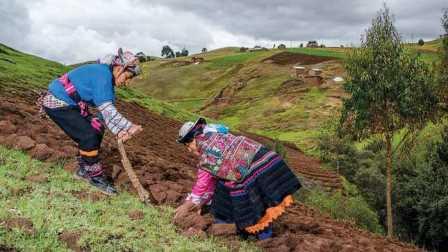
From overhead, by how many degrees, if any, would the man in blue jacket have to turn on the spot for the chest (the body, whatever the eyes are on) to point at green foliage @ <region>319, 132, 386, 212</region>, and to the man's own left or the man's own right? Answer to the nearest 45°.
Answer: approximately 45° to the man's own left

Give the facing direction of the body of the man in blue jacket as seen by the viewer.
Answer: to the viewer's right

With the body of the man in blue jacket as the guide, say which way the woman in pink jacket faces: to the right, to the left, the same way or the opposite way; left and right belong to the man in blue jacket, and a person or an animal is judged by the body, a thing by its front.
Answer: the opposite way

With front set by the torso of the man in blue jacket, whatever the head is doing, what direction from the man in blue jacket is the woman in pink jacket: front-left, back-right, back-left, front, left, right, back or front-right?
front-right

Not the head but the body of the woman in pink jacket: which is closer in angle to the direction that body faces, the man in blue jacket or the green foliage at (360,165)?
the man in blue jacket

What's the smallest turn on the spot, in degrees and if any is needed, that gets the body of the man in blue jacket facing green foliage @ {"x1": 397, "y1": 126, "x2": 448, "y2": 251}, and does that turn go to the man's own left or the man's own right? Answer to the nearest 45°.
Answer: approximately 45° to the man's own left

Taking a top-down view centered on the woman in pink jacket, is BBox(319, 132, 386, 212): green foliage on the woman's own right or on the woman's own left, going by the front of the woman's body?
on the woman's own right

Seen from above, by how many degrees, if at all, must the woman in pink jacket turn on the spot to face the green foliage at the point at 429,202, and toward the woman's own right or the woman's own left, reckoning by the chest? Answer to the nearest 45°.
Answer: approximately 135° to the woman's own right

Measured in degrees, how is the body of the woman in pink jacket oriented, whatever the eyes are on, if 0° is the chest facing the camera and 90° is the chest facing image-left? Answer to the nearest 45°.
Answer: approximately 90°

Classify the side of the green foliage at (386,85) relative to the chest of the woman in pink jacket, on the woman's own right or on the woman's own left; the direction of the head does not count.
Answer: on the woman's own right

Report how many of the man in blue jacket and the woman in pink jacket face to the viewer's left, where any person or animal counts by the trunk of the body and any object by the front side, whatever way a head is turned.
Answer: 1
